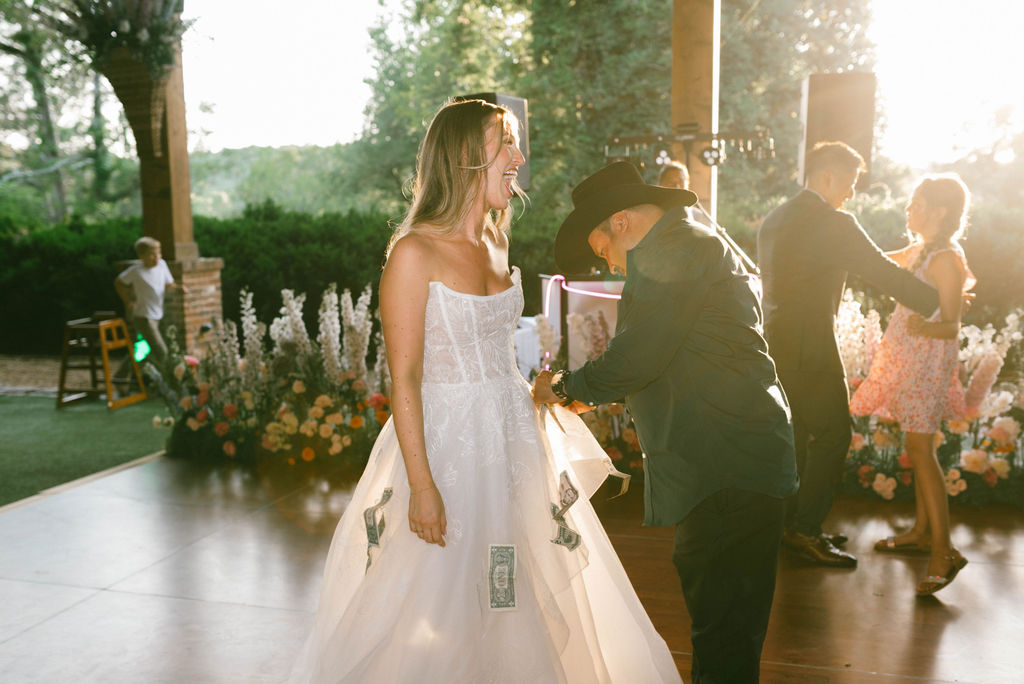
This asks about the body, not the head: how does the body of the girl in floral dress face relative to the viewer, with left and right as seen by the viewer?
facing to the left of the viewer

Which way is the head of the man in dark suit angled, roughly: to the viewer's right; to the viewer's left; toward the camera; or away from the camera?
to the viewer's right

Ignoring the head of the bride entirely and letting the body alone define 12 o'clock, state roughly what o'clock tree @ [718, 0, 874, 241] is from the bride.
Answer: The tree is roughly at 8 o'clock from the bride.

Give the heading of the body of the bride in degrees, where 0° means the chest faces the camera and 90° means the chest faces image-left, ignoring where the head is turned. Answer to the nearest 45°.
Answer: approximately 315°

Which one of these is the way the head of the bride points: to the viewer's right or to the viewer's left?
to the viewer's right

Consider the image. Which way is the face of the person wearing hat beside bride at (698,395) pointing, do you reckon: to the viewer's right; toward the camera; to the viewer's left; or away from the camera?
to the viewer's left

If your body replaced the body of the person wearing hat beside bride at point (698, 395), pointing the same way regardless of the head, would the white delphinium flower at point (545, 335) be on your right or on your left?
on your right

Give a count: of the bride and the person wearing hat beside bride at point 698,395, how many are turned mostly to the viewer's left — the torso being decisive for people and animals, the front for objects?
1

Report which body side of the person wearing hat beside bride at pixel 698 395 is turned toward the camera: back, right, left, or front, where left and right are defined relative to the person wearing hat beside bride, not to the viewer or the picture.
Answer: left

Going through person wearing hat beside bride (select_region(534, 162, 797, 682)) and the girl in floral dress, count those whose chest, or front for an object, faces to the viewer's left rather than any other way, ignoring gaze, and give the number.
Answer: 2

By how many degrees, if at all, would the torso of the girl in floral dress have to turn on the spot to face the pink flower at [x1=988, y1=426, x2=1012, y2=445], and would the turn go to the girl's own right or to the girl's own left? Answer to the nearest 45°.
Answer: approximately 90° to the girl's own right

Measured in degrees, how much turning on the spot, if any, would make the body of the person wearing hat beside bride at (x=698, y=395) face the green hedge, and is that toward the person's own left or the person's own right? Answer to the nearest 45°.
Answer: approximately 45° to the person's own right

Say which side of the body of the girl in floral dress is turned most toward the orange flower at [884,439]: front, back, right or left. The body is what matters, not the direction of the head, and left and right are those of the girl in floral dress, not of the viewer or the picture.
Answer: right

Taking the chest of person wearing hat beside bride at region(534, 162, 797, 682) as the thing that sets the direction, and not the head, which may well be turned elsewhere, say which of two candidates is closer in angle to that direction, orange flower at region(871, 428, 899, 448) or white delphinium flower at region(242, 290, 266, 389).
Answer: the white delphinium flower

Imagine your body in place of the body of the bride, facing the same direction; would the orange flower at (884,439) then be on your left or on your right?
on your left

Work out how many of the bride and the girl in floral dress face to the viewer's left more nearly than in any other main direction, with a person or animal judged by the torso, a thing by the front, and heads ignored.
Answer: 1
